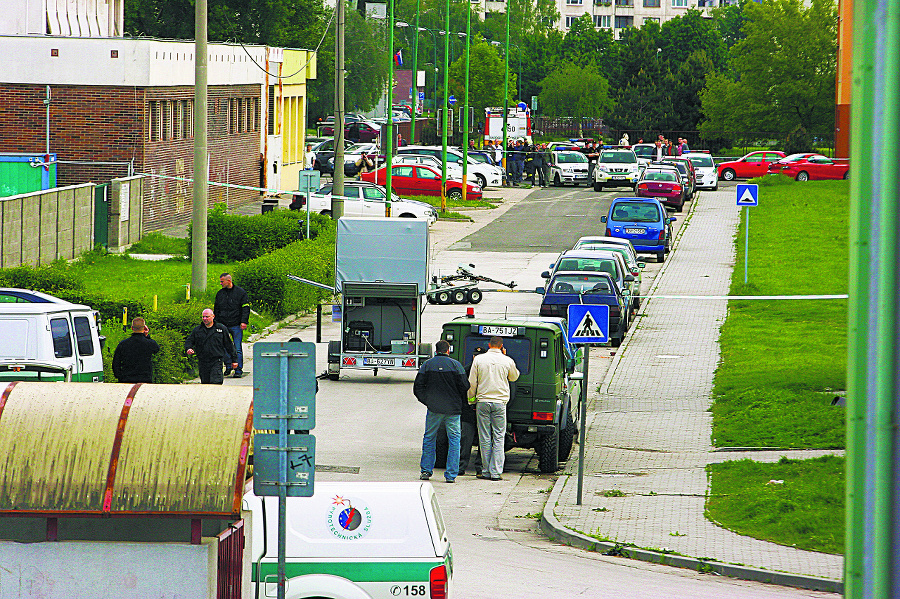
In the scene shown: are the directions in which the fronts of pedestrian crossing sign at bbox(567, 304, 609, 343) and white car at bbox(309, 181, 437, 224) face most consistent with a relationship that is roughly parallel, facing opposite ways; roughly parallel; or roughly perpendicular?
roughly perpendicular

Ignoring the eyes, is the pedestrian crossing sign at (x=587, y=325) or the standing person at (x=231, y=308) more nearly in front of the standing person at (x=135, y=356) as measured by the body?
the standing person

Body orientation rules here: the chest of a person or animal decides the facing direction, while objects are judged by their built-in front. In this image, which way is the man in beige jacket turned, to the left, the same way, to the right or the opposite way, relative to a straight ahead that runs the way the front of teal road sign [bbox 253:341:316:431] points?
the same way

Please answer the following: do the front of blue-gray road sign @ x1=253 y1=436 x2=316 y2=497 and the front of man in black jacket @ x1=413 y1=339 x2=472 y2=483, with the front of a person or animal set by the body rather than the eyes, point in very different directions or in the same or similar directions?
same or similar directions

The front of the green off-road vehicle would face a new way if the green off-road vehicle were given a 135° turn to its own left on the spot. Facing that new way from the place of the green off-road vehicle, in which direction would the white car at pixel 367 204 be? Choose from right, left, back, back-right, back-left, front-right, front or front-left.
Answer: back-right

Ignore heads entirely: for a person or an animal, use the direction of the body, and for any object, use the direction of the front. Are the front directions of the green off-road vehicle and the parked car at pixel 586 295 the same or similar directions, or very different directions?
same or similar directions

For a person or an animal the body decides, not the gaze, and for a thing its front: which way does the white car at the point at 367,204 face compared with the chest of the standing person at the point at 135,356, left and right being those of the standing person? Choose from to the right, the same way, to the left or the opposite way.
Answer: to the right

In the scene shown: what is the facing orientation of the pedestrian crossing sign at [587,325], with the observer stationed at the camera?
facing the viewer

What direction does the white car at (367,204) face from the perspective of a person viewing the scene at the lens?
facing to the right of the viewer

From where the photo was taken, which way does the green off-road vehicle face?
away from the camera

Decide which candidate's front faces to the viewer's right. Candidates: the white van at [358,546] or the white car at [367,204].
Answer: the white car

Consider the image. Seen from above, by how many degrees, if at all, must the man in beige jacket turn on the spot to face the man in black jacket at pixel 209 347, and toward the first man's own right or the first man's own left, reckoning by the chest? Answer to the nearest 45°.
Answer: approximately 45° to the first man's own left

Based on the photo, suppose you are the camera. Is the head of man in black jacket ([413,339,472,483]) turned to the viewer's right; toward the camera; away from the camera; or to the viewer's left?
away from the camera

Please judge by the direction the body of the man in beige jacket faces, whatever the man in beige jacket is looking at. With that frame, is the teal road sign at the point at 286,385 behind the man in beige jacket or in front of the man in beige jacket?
behind

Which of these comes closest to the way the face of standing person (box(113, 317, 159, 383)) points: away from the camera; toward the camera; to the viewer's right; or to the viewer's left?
away from the camera

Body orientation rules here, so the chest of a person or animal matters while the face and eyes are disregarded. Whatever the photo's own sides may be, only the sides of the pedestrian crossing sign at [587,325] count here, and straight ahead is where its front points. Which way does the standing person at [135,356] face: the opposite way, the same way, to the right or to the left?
the opposite way

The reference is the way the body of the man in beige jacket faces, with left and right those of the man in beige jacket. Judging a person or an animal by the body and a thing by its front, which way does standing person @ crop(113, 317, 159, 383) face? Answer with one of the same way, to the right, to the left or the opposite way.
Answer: the same way
